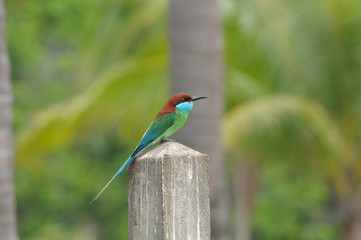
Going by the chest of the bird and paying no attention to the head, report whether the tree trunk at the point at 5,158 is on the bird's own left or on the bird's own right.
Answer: on the bird's own left

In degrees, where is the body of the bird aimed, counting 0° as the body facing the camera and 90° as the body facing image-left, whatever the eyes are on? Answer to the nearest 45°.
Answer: approximately 270°

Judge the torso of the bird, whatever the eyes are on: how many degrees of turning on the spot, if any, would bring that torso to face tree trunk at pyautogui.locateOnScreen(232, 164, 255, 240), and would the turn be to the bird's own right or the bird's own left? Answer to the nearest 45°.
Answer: approximately 90° to the bird's own left

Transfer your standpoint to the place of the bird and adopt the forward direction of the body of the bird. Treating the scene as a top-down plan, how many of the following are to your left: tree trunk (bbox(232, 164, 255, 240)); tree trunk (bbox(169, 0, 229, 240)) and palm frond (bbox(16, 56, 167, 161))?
3

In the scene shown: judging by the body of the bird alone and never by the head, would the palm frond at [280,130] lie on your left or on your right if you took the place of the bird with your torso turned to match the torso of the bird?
on your left

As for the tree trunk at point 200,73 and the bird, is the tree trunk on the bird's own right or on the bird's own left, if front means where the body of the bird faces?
on the bird's own left

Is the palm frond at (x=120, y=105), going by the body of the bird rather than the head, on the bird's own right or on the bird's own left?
on the bird's own left
